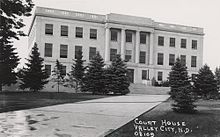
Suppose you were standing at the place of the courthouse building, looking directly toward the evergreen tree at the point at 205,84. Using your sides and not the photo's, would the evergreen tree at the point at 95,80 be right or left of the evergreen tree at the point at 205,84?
right

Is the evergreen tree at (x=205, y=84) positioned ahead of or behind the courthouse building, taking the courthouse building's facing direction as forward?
ahead

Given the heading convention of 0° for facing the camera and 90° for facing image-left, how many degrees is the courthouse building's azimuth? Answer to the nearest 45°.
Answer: approximately 315°

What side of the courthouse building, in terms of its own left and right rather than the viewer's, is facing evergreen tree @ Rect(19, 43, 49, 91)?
right

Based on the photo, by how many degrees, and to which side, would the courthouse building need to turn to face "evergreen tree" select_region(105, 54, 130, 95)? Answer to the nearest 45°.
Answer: approximately 45° to its right

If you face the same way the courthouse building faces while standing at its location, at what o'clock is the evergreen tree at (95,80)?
The evergreen tree is roughly at 2 o'clock from the courthouse building.
